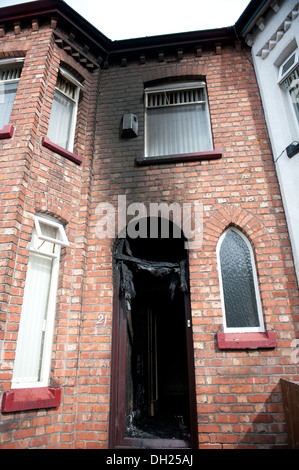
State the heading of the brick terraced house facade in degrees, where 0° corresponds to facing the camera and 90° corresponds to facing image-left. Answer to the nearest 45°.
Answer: approximately 0°
